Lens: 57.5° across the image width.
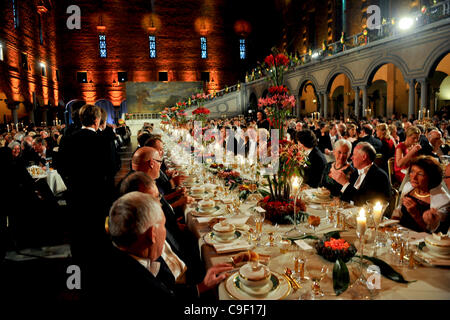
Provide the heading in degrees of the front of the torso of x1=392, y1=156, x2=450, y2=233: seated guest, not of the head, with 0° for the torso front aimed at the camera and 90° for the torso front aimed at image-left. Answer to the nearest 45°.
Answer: approximately 45°

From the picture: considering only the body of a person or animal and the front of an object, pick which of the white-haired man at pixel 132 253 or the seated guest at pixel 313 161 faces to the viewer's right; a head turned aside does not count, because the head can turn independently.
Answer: the white-haired man

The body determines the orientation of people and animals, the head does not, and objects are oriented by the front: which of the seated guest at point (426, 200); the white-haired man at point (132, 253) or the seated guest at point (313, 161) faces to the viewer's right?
the white-haired man

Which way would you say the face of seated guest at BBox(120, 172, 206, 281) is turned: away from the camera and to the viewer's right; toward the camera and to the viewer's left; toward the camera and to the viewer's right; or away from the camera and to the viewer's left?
away from the camera and to the viewer's right

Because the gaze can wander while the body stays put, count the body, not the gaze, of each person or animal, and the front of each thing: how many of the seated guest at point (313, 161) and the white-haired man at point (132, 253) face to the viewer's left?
1

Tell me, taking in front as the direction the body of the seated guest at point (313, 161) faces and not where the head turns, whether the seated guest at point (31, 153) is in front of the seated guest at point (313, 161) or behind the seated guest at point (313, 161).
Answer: in front

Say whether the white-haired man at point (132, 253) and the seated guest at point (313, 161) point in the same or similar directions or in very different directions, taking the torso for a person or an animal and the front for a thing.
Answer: very different directions

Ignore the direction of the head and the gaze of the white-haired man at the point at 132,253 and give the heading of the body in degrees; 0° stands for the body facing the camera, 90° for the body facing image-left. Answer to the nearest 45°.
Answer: approximately 270°

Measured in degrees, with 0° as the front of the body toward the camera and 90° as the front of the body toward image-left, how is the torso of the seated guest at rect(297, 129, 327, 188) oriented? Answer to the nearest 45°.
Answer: approximately 90°

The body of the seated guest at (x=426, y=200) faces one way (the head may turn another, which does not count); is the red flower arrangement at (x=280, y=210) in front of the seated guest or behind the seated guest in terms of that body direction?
in front

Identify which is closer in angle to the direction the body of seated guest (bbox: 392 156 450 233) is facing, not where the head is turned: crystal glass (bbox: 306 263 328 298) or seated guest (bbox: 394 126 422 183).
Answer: the crystal glass

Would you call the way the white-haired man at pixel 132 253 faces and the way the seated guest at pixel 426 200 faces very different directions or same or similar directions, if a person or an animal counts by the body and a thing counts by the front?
very different directions

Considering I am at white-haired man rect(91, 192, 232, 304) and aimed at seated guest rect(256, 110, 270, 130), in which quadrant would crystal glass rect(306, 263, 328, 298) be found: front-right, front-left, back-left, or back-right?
front-right
